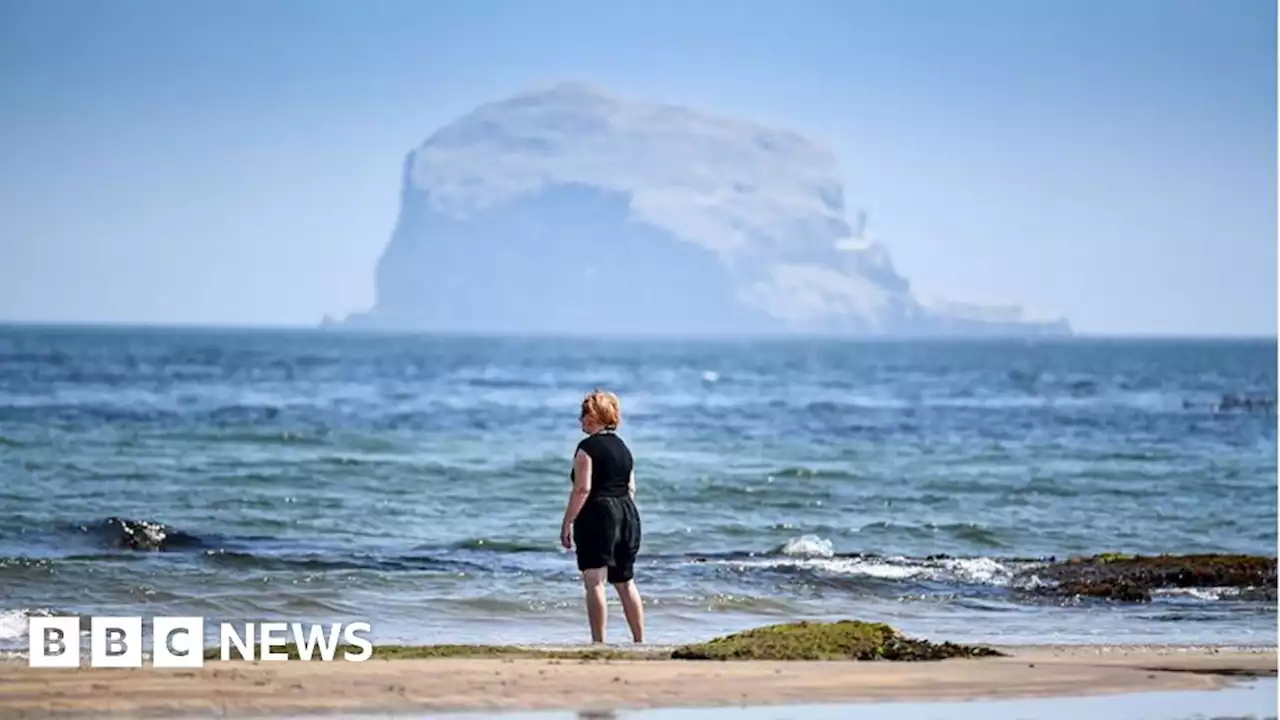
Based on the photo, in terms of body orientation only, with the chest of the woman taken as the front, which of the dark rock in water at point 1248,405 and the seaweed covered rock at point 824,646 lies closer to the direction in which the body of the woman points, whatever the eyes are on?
the dark rock in water

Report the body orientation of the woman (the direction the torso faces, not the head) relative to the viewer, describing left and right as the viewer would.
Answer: facing away from the viewer and to the left of the viewer

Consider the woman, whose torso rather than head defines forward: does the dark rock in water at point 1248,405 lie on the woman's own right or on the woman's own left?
on the woman's own right

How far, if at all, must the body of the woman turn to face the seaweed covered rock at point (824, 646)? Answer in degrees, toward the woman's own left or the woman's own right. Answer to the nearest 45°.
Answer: approximately 135° to the woman's own right
